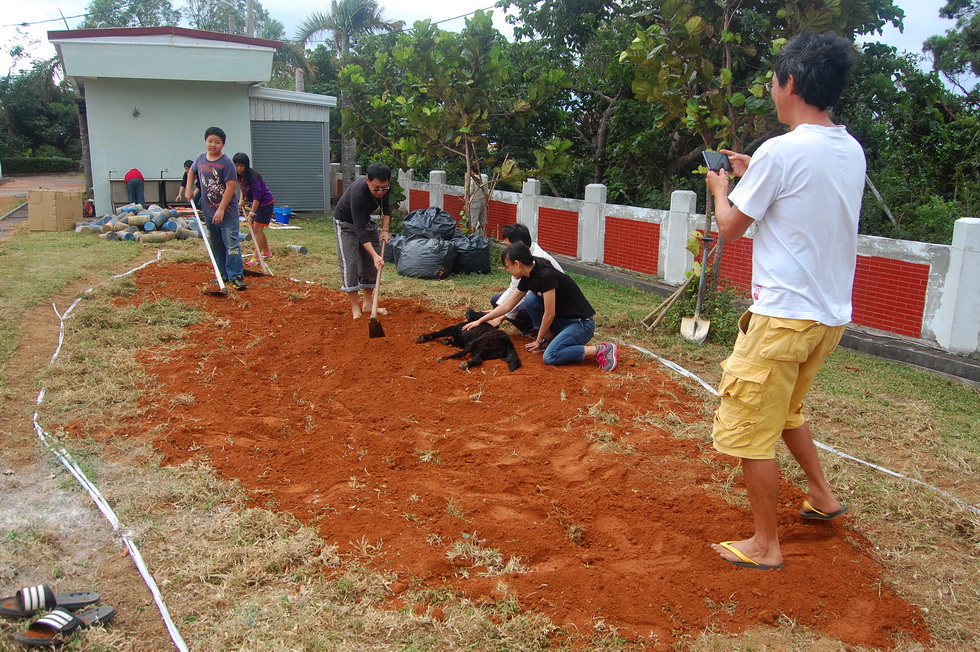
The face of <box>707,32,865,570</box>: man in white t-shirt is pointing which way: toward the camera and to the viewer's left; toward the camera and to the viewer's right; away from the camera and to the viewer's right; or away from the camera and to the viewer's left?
away from the camera and to the viewer's left

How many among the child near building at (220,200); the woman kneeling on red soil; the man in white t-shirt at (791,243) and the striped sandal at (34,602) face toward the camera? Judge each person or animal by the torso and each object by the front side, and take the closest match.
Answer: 1

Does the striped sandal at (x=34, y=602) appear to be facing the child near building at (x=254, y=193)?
no

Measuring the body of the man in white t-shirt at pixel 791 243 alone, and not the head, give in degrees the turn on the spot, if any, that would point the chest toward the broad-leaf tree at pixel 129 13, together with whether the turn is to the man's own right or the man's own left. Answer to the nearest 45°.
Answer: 0° — they already face it

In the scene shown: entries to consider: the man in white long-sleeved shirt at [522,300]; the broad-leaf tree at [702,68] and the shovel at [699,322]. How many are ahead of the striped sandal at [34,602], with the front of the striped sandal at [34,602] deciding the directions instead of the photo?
0

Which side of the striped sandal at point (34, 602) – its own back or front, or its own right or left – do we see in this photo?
left

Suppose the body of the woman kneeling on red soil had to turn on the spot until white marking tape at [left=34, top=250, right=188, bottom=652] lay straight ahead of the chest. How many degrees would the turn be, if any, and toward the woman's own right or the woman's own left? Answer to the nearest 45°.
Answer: approximately 45° to the woman's own left

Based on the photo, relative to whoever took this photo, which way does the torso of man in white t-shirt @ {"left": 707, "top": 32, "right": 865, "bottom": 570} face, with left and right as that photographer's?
facing away from the viewer and to the left of the viewer

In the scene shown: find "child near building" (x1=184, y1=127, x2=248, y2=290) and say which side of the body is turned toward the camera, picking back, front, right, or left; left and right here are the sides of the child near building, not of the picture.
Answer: front

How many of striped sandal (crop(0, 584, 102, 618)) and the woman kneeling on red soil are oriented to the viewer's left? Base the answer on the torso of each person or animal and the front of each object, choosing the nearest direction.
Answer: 2

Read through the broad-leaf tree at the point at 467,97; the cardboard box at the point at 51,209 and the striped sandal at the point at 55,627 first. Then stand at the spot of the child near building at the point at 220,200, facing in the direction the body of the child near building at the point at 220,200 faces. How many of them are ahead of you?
1

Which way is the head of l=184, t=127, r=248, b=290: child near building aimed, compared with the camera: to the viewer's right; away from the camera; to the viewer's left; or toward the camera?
toward the camera

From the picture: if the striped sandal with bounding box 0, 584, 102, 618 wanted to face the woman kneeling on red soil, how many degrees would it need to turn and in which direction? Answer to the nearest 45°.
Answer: approximately 135° to its right

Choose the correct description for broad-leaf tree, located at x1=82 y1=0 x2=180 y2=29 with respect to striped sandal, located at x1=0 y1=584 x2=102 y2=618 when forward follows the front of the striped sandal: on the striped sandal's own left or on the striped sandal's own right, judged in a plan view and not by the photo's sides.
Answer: on the striped sandal's own right

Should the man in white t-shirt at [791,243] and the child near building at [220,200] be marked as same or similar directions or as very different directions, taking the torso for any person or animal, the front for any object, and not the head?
very different directions

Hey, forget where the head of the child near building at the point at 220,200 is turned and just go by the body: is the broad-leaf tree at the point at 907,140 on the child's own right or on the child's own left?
on the child's own left

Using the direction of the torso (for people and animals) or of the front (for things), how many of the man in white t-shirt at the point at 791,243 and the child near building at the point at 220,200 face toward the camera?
1

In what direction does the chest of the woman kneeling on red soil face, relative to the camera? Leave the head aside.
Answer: to the viewer's left

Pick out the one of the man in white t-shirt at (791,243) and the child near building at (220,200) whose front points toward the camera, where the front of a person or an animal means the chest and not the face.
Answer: the child near building

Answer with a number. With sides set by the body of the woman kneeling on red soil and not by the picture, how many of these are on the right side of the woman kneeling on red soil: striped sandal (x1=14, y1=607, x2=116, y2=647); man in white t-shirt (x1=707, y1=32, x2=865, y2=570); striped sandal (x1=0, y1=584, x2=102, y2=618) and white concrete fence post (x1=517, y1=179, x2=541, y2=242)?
1
